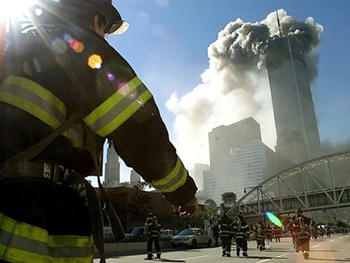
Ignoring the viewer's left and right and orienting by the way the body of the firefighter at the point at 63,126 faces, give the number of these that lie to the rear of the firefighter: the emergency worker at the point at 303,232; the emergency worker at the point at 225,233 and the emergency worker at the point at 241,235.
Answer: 0

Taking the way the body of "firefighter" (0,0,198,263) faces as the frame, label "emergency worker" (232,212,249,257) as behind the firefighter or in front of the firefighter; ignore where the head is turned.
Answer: in front

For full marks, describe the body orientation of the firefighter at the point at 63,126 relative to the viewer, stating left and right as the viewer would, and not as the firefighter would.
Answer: facing away from the viewer and to the right of the viewer

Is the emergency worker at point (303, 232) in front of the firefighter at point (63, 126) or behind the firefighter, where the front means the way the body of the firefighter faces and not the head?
in front
